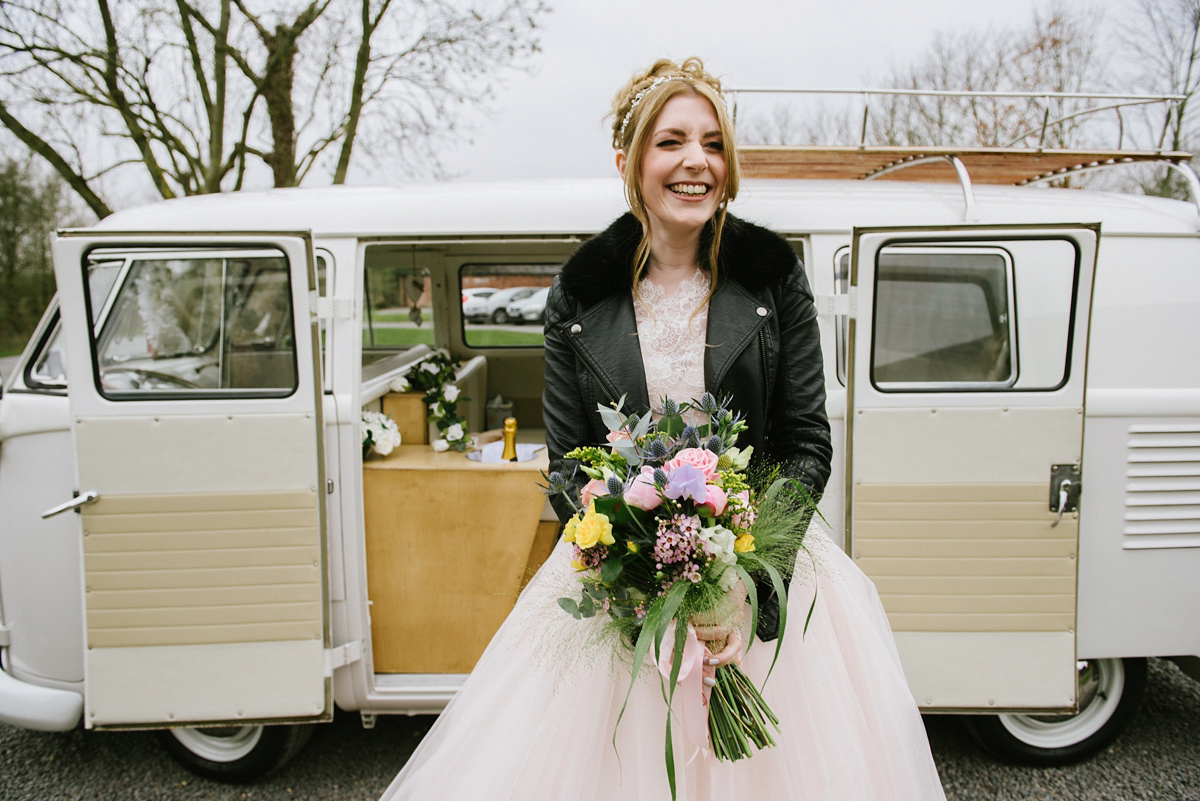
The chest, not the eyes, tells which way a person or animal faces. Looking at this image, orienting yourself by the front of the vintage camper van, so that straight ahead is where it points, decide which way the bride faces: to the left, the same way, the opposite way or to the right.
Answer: to the left

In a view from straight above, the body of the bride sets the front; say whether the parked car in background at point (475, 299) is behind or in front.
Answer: behind

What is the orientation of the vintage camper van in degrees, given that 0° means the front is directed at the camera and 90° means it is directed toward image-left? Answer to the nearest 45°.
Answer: approximately 90°

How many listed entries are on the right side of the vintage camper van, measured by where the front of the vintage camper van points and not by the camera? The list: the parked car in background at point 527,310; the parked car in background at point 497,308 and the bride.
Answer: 2

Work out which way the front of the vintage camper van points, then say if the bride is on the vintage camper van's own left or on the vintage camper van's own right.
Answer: on the vintage camper van's own left

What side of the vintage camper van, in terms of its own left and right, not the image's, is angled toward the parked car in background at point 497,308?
right

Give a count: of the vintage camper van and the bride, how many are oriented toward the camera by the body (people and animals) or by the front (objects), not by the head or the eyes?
1

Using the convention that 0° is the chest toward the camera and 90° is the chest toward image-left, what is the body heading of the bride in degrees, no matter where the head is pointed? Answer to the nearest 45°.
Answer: approximately 0°
